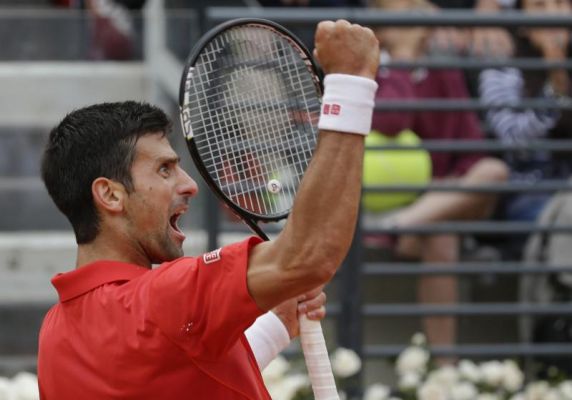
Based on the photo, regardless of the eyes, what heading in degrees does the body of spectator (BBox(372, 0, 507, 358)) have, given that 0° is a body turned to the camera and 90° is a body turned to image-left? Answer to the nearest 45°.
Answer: approximately 45°

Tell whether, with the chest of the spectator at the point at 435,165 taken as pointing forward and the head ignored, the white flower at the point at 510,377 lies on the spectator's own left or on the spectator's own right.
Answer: on the spectator's own left

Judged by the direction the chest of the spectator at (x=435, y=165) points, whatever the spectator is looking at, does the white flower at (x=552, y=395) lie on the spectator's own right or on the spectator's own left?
on the spectator's own left

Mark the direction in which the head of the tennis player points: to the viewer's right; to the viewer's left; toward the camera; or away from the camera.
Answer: to the viewer's right

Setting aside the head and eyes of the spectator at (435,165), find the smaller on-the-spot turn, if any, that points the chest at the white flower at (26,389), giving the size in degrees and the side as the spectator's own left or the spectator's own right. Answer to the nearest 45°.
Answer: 0° — they already face it

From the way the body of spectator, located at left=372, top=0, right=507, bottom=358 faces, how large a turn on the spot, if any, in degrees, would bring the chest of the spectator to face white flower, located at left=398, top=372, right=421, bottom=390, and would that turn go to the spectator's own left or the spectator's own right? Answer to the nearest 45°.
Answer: approximately 45° to the spectator's own left
